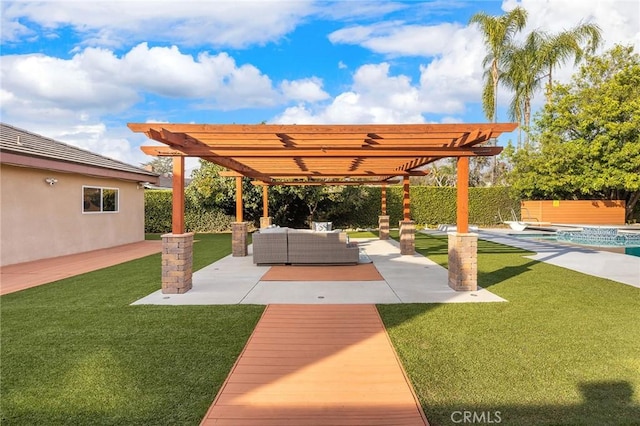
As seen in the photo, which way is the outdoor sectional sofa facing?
away from the camera

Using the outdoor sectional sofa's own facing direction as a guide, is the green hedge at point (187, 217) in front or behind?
in front

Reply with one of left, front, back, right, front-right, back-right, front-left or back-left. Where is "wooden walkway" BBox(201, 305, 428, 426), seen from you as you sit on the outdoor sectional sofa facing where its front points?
back

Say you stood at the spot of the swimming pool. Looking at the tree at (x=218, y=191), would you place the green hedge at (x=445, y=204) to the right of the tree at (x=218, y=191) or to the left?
right

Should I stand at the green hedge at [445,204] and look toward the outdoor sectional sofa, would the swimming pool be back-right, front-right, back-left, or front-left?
front-left

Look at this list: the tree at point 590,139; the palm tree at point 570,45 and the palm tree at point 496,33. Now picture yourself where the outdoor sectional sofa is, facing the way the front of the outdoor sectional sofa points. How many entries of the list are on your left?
0

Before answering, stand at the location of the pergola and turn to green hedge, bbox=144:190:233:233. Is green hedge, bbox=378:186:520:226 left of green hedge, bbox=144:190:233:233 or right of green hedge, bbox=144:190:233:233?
right

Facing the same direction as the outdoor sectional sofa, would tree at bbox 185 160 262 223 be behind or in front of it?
in front

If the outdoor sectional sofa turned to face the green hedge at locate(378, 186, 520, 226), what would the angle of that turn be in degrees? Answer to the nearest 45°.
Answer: approximately 45° to its right
